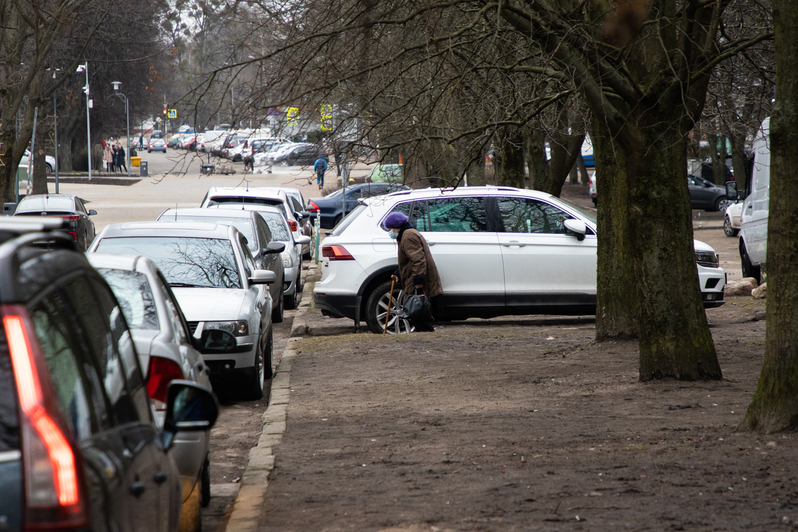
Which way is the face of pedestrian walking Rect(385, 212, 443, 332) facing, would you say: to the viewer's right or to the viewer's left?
to the viewer's left

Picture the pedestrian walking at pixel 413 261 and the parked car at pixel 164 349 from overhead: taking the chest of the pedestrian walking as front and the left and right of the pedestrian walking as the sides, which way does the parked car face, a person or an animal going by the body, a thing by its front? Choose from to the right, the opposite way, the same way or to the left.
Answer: to the right

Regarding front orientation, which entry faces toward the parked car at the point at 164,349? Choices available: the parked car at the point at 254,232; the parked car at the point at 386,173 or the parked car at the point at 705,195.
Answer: the parked car at the point at 254,232

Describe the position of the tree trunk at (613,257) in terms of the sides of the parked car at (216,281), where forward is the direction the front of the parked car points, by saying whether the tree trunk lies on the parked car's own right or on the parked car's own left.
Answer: on the parked car's own left

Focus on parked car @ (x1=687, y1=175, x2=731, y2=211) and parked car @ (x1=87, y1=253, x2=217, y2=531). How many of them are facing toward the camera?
0

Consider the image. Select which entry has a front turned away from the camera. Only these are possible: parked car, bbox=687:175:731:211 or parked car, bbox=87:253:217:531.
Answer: parked car, bbox=87:253:217:531

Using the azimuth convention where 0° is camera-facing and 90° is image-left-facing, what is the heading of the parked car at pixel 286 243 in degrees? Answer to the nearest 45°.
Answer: approximately 0°

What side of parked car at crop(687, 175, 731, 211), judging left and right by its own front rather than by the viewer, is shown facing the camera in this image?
right

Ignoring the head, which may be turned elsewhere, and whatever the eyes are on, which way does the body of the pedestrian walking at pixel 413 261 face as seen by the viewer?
to the viewer's left

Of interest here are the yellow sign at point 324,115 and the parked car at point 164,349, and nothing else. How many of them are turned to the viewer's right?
0
